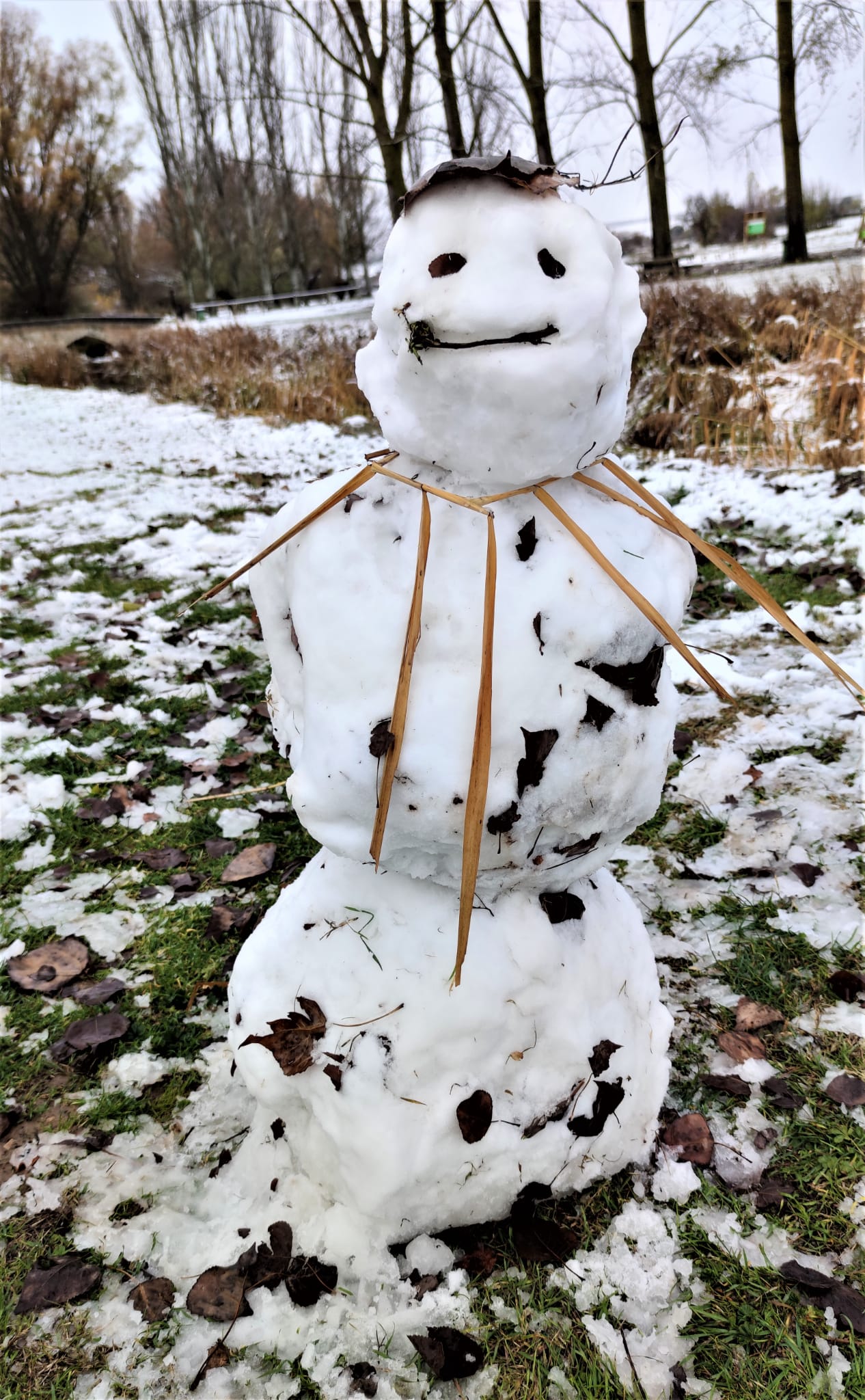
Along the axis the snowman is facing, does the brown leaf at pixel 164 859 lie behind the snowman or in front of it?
behind

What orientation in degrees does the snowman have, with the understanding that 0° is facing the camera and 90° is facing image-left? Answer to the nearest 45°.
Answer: approximately 0°

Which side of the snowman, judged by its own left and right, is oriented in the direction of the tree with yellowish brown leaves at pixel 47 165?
back
